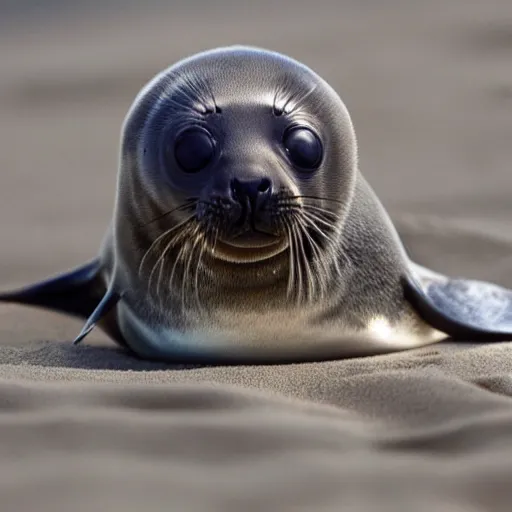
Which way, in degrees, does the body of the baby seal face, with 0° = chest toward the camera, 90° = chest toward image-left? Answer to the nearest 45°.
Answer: approximately 0°
